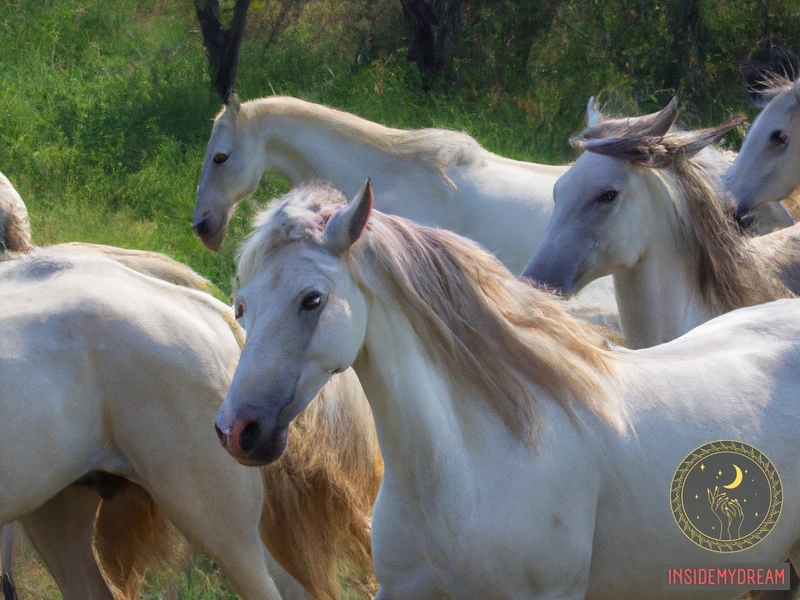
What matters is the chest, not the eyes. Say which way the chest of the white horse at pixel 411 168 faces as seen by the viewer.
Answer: to the viewer's left

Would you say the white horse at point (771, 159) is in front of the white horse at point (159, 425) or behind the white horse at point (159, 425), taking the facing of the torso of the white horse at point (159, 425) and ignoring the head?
behind

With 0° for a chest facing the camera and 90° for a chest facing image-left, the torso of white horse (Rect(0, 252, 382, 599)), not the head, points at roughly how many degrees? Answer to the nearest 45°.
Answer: approximately 90°

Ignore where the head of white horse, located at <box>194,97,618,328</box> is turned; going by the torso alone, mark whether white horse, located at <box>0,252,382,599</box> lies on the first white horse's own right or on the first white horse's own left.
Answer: on the first white horse's own left

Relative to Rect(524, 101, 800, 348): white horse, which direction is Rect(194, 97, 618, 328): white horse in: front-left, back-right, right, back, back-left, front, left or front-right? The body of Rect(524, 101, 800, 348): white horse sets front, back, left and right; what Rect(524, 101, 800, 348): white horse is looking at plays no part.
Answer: front-right

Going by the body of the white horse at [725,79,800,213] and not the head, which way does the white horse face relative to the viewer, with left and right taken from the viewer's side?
facing to the left of the viewer

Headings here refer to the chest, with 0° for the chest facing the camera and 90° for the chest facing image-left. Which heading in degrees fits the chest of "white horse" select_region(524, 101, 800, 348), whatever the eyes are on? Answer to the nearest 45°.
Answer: approximately 90°

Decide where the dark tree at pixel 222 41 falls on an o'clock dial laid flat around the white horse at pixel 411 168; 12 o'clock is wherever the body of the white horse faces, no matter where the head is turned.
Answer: The dark tree is roughly at 2 o'clock from the white horse.

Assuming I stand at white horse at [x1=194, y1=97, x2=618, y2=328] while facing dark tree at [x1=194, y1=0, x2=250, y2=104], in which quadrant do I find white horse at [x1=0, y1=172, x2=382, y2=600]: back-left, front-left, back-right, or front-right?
back-left

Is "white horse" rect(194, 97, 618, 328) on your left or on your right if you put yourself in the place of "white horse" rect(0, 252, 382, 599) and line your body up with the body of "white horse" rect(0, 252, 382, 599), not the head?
on your right

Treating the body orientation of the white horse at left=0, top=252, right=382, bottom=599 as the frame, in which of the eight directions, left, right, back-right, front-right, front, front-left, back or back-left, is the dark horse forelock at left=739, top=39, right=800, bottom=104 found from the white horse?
back-right
